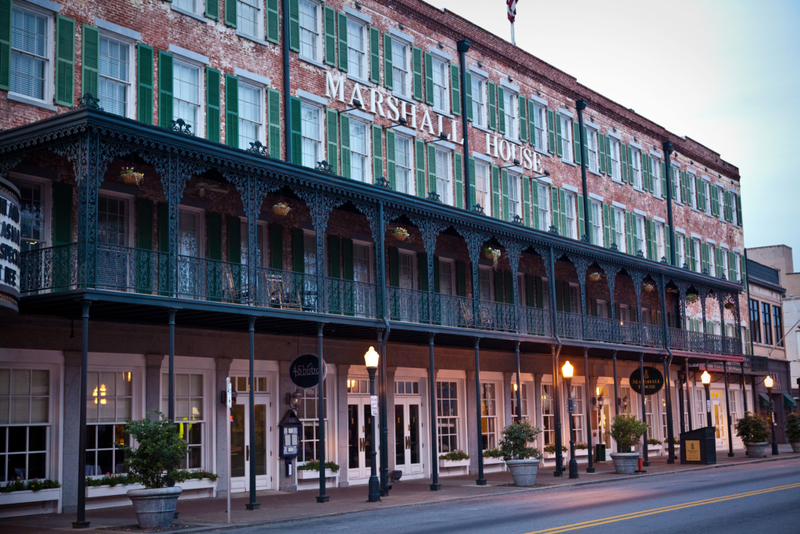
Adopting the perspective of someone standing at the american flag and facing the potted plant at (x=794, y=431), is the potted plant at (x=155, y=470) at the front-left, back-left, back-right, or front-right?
back-right

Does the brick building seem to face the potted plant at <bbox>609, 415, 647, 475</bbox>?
no

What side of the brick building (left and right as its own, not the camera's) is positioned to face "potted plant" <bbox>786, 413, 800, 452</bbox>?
left

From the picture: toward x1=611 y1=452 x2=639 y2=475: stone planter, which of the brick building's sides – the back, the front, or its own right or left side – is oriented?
left

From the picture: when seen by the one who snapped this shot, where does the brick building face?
facing the viewer and to the right of the viewer

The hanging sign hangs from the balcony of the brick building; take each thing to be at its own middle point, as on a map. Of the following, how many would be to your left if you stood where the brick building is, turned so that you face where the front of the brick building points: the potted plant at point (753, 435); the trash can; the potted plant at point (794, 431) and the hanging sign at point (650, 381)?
4

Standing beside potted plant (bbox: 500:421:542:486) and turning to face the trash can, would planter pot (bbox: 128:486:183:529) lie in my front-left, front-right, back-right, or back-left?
back-left

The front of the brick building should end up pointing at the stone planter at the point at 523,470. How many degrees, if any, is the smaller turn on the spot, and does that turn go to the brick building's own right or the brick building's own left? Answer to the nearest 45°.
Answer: approximately 45° to the brick building's own left
